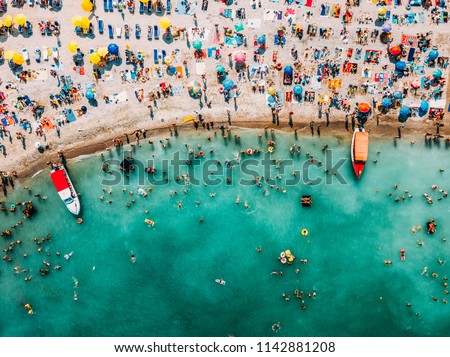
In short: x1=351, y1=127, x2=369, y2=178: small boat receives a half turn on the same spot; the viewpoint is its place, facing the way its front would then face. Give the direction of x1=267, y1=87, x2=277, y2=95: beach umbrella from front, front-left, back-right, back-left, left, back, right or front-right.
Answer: left

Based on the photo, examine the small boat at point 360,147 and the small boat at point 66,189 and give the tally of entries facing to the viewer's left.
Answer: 0

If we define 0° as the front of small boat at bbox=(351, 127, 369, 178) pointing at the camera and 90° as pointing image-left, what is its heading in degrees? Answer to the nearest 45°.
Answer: approximately 0°

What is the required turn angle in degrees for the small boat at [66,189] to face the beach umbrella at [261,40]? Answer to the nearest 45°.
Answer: approximately 45° to its left

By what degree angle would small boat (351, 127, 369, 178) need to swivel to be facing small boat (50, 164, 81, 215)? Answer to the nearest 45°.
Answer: approximately 90° to its right

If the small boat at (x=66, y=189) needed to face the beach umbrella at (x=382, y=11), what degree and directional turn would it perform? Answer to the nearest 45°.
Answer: approximately 45° to its left

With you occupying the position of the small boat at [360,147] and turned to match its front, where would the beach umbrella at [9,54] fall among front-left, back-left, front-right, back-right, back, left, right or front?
right
